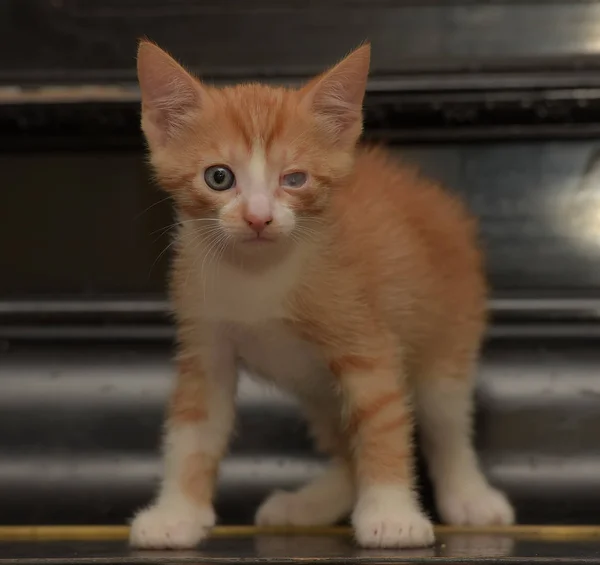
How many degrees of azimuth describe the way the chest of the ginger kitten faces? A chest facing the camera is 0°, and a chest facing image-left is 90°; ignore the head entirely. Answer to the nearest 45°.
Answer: approximately 45°
